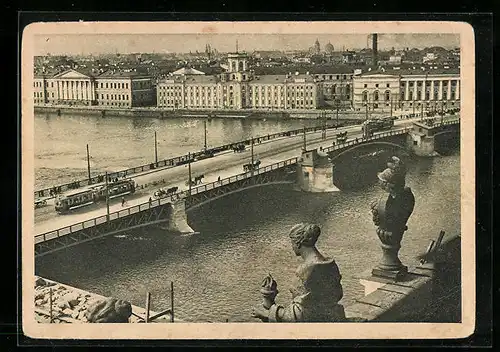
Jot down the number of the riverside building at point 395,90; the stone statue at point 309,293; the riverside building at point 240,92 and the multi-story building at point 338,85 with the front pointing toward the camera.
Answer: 3

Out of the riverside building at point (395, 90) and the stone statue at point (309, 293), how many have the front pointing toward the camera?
1

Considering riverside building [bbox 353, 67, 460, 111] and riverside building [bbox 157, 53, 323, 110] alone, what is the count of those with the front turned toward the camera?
2
